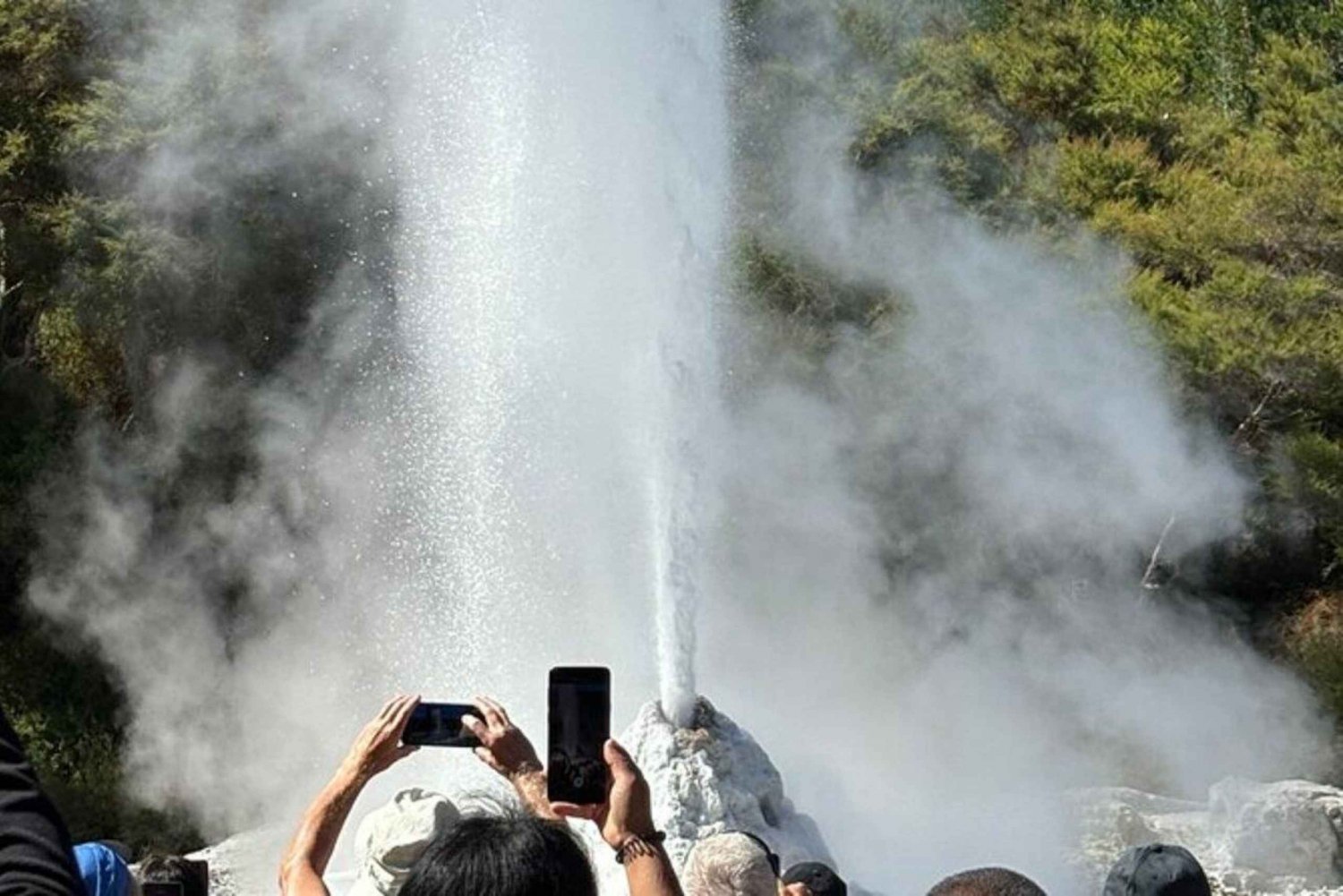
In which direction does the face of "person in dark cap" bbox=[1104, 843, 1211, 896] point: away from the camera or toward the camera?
away from the camera

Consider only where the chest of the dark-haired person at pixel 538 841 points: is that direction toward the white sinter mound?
yes

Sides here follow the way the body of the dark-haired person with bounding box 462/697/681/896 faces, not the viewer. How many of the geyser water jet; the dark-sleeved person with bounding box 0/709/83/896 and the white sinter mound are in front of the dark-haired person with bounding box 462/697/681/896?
2

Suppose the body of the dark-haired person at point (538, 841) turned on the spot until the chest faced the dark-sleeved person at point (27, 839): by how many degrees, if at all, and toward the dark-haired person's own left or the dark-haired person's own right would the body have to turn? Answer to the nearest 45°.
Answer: approximately 135° to the dark-haired person's own left

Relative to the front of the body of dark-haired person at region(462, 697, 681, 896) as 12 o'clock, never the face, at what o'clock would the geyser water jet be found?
The geyser water jet is roughly at 12 o'clock from the dark-haired person.

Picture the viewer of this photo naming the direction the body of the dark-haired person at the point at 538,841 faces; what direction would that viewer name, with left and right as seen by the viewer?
facing away from the viewer
